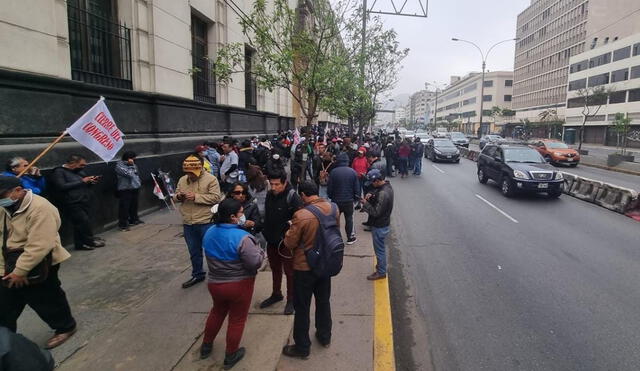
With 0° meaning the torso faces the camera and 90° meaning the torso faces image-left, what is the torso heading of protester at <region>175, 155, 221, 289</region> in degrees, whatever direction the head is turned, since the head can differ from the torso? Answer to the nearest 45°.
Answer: approximately 45°

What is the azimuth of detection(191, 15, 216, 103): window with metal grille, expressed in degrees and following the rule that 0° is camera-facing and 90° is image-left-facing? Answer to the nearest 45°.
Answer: approximately 315°

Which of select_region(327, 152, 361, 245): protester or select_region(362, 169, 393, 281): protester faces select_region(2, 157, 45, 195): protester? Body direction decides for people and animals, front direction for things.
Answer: select_region(362, 169, 393, 281): protester

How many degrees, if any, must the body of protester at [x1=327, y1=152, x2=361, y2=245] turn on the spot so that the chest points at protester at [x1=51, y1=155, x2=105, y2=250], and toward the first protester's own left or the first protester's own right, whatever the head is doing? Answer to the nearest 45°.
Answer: approximately 90° to the first protester's own left

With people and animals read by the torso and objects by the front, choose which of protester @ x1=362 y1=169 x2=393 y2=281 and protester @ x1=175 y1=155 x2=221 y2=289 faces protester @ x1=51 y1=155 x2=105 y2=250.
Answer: protester @ x1=362 y1=169 x2=393 y2=281

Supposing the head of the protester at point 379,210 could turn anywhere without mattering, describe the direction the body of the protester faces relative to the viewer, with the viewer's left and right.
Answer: facing to the left of the viewer

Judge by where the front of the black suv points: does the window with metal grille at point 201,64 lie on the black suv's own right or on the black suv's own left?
on the black suv's own right
